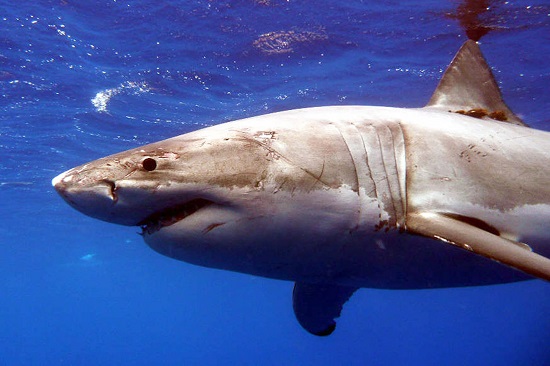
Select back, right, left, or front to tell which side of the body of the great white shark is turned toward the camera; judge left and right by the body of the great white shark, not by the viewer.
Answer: left
